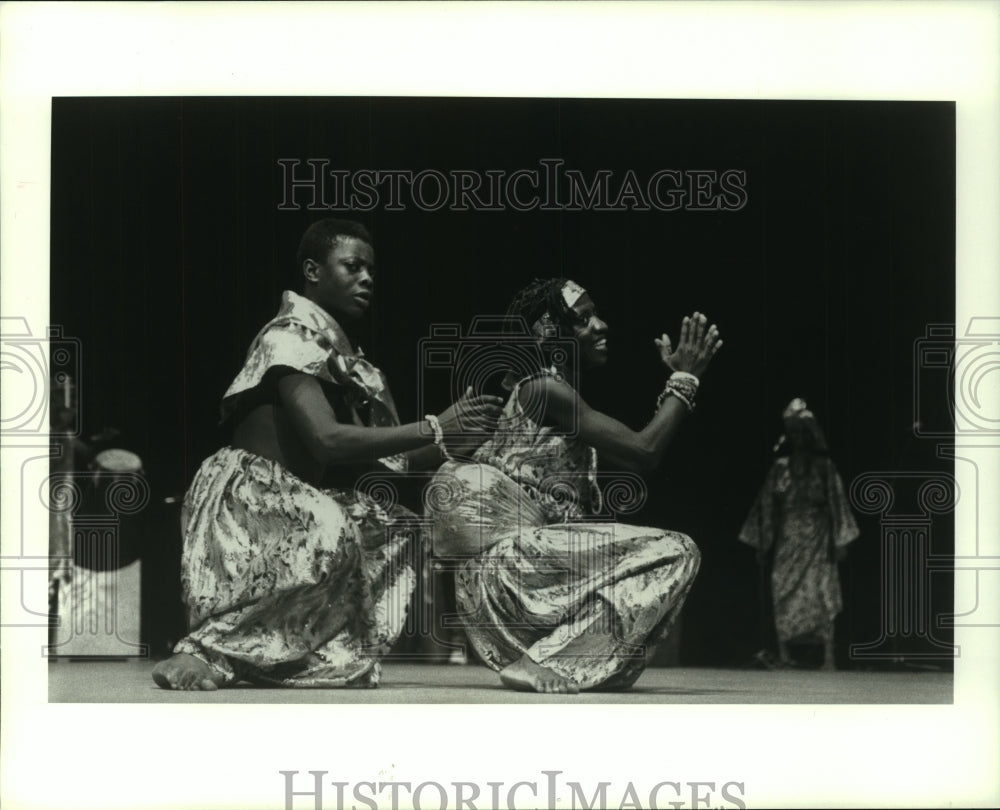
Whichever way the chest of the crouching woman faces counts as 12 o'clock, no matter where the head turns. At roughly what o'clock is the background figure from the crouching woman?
The background figure is roughly at 11 o'clock from the crouching woman.

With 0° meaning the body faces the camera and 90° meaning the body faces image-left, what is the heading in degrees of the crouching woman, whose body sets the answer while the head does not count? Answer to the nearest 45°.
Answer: approximately 270°

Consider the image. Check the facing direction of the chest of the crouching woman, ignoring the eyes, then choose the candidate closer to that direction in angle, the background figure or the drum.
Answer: the background figure

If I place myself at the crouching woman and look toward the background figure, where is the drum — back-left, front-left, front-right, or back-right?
front-left
